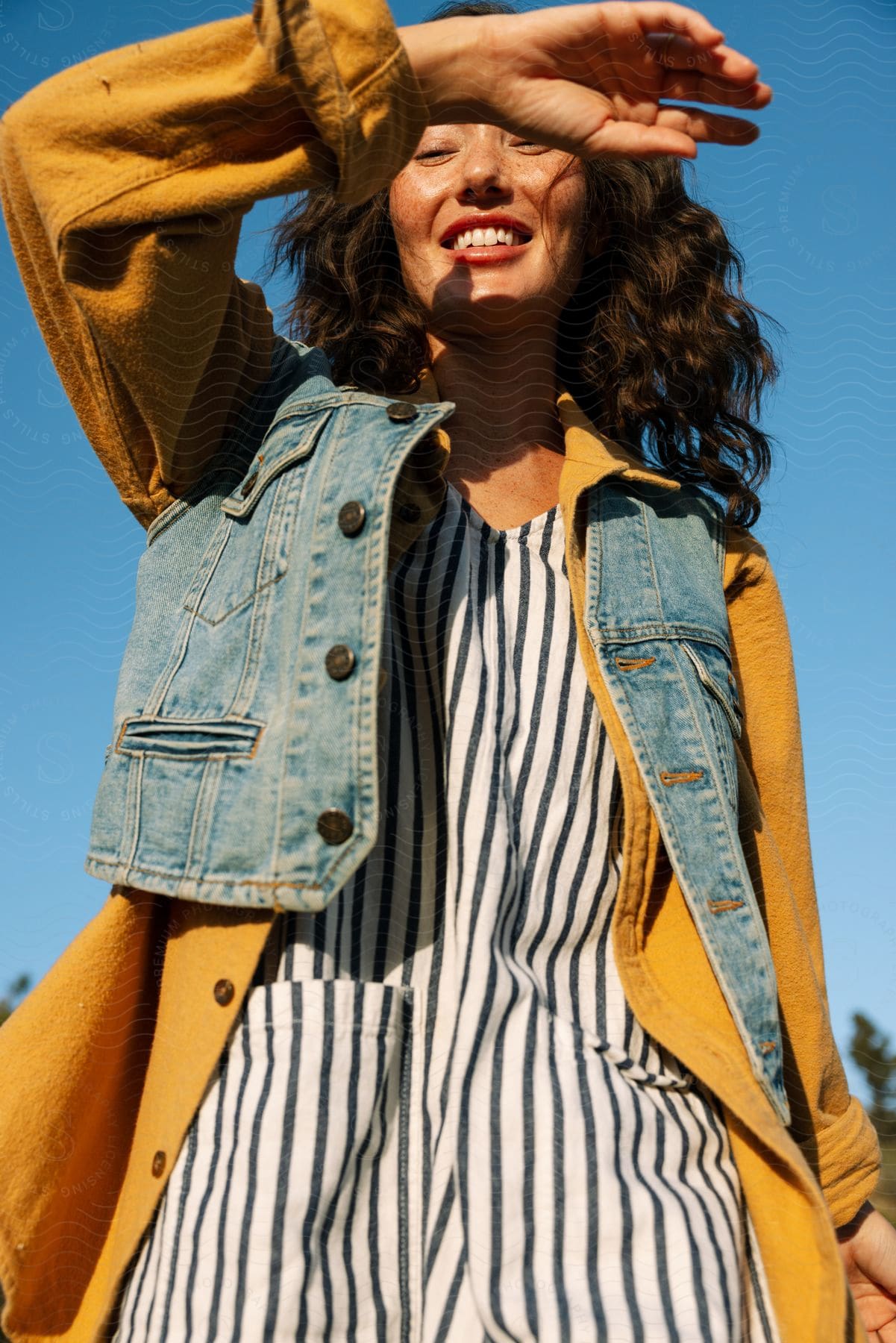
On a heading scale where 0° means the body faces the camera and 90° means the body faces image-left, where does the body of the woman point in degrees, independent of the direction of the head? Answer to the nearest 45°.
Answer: approximately 0°
